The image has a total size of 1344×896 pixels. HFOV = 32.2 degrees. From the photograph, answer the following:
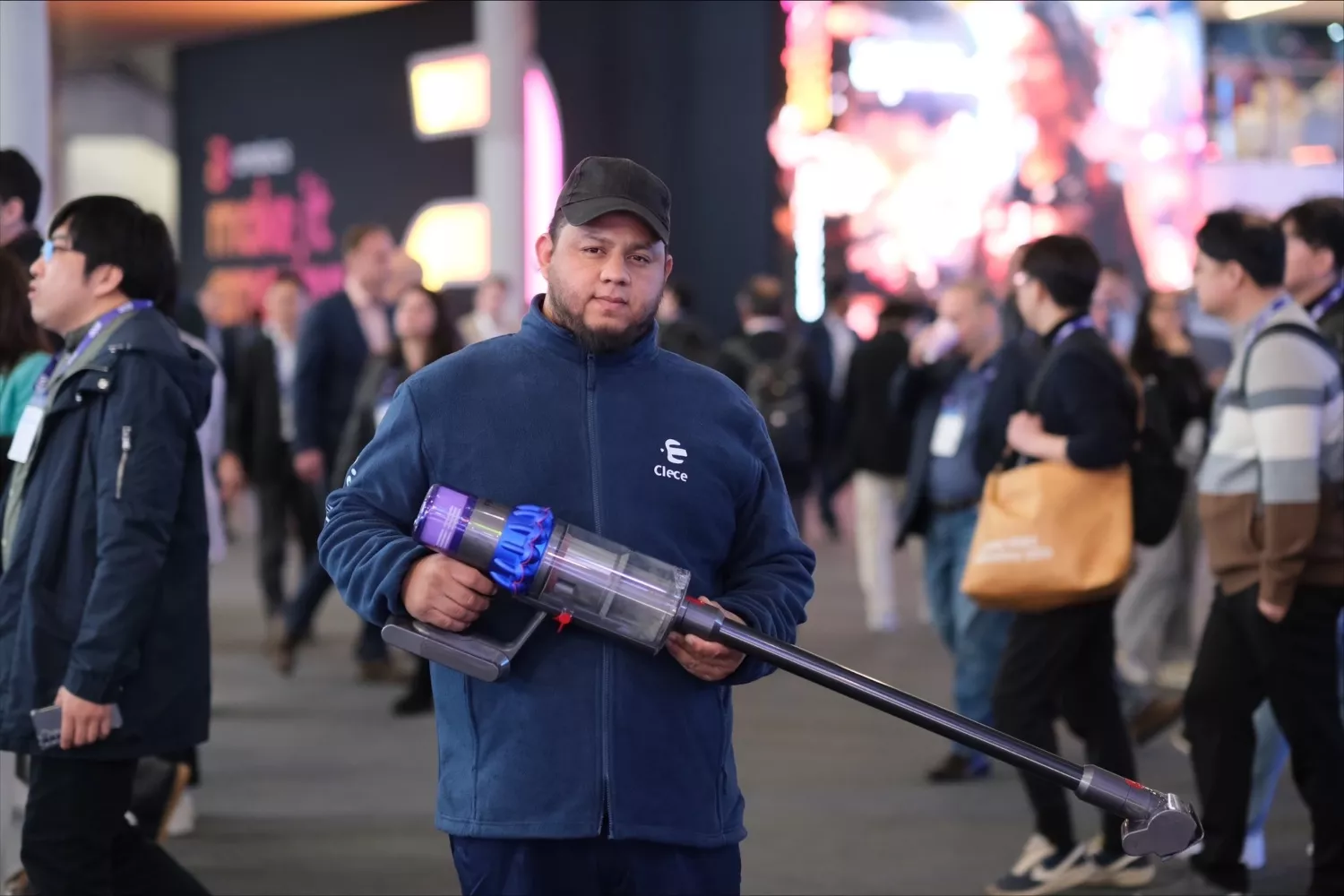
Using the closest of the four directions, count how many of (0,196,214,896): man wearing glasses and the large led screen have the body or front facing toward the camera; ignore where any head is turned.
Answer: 1

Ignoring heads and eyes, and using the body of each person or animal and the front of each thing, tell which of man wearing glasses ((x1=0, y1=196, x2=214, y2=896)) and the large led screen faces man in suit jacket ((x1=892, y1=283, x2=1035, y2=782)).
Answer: the large led screen

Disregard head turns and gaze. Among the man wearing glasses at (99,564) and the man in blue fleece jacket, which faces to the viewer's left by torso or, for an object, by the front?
the man wearing glasses

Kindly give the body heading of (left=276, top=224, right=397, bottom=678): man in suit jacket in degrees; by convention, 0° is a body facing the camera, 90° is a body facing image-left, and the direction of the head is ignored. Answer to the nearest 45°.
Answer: approximately 315°

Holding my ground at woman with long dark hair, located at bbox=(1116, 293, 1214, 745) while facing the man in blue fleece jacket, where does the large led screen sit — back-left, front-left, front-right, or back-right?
back-right

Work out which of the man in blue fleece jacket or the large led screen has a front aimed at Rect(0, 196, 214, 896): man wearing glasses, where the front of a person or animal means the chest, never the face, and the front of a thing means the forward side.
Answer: the large led screen

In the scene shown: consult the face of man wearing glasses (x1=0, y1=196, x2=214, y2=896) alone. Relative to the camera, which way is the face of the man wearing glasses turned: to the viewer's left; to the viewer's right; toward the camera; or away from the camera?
to the viewer's left

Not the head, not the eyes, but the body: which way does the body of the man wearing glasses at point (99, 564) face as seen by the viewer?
to the viewer's left

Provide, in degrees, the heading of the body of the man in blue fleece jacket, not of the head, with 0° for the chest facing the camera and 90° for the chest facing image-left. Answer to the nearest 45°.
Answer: approximately 0°

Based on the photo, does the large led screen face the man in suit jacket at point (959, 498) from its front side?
yes

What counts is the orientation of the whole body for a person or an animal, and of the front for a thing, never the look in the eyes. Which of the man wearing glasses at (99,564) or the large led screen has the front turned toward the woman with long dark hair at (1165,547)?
the large led screen

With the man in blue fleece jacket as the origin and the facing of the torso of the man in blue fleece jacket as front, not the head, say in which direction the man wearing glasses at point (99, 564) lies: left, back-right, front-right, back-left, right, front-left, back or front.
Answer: back-right

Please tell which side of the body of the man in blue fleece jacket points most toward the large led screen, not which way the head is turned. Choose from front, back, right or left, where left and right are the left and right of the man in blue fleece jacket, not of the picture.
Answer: back
